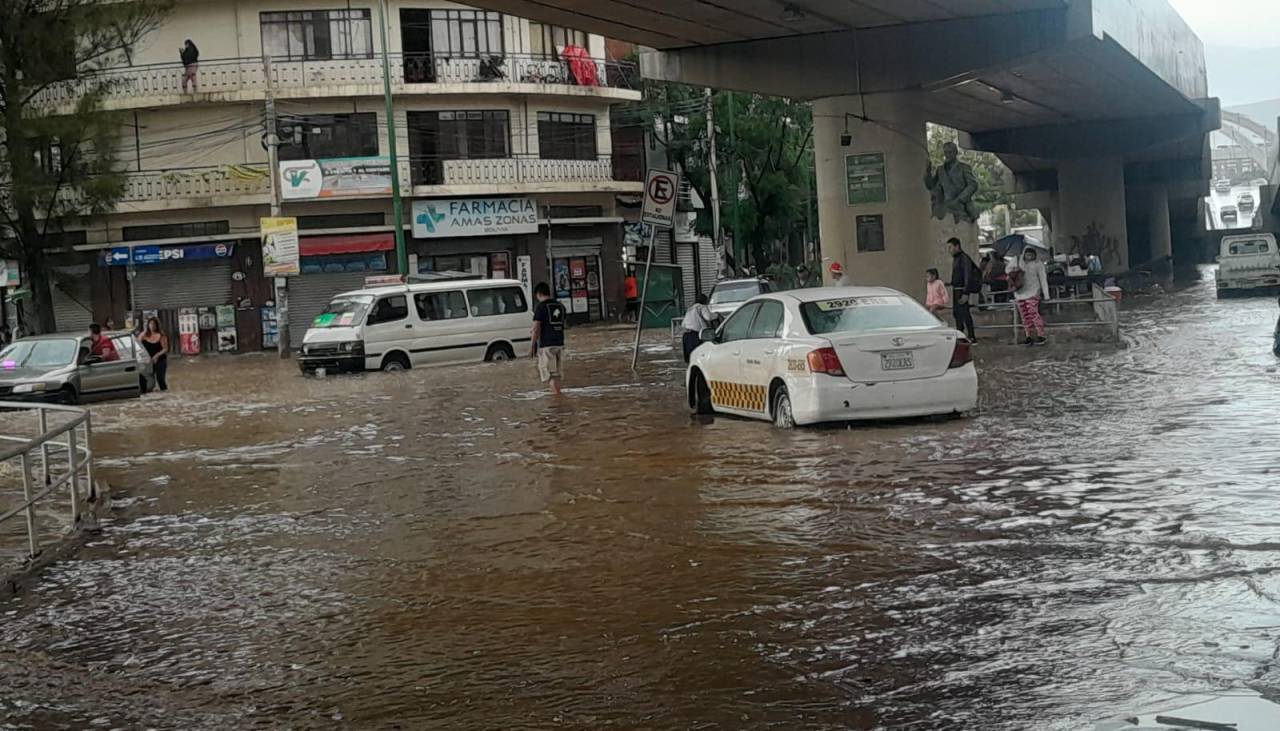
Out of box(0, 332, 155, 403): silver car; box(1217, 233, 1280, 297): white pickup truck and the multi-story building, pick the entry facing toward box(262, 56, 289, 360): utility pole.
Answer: the multi-story building

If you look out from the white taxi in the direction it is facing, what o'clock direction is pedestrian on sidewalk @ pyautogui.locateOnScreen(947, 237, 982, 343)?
The pedestrian on sidewalk is roughly at 2 o'clock from the white taxi.

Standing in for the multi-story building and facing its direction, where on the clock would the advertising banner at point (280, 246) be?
The advertising banner is roughly at 12 o'clock from the multi-story building.

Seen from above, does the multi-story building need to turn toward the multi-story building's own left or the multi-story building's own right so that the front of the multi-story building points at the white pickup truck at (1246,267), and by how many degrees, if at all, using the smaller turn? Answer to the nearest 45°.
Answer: approximately 45° to the multi-story building's own left

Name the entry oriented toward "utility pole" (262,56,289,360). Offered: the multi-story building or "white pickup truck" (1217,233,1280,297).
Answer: the multi-story building

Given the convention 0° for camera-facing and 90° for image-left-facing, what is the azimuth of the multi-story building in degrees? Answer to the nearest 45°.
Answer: approximately 0°

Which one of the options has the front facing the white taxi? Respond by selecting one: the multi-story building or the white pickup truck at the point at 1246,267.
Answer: the multi-story building

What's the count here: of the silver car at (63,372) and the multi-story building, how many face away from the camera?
0
